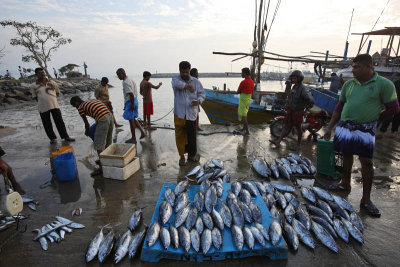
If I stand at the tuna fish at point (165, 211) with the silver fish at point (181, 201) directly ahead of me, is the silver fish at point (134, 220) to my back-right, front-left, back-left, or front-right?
back-left

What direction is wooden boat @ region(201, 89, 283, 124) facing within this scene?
to the viewer's left

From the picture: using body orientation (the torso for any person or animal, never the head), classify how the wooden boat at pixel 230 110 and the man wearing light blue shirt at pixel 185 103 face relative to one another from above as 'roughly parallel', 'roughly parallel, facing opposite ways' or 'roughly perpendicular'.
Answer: roughly perpendicular

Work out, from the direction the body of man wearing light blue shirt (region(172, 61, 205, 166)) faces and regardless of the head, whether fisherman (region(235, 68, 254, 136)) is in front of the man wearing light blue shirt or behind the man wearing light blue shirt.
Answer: behind

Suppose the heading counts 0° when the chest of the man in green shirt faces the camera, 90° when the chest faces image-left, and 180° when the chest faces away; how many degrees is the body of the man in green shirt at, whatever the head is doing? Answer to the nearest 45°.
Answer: approximately 45°
